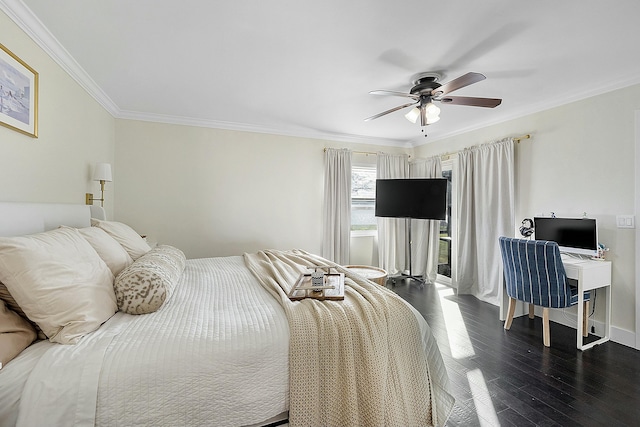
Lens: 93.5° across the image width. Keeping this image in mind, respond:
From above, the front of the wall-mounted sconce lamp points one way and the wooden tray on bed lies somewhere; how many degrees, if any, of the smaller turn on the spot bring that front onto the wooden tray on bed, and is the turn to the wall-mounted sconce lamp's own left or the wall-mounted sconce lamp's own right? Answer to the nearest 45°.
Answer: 0° — it already faces it

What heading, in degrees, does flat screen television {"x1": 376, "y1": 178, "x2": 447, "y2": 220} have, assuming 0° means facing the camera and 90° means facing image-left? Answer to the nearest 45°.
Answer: approximately 0°

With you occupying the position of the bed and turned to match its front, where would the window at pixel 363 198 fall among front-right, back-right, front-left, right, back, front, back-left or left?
front-left

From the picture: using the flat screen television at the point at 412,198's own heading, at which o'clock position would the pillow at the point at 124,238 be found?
The pillow is roughly at 1 o'clock from the flat screen television.

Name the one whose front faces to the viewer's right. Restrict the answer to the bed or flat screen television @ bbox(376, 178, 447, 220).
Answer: the bed

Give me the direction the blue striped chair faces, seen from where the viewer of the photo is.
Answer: facing away from the viewer and to the right of the viewer

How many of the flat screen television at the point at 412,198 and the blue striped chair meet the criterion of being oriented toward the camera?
1

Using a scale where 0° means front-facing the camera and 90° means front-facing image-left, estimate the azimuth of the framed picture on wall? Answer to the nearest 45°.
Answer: approximately 315°

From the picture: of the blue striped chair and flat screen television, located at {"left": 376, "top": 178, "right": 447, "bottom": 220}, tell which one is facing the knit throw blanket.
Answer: the flat screen television

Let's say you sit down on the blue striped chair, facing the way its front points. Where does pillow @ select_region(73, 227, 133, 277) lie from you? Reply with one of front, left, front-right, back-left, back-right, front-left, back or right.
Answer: back

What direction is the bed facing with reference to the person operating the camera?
facing to the right of the viewer
